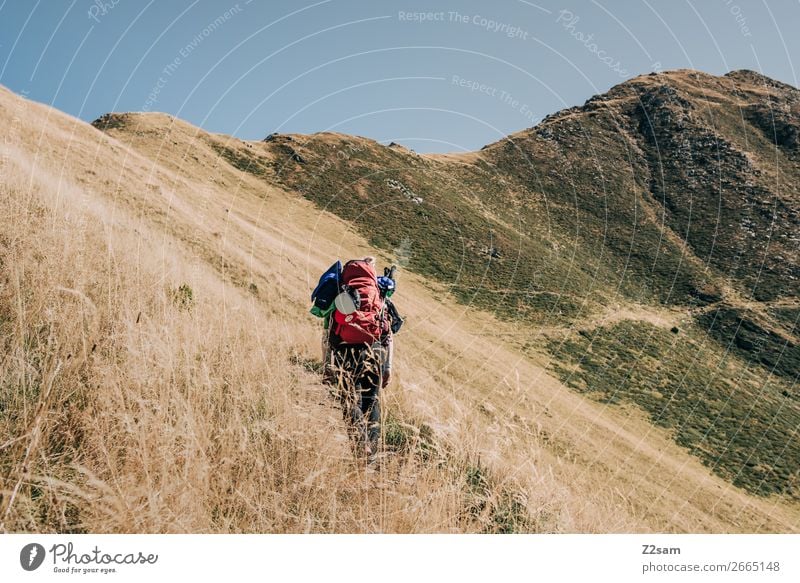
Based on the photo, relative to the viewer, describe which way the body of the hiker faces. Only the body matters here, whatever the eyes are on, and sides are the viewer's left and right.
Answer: facing away from the viewer
